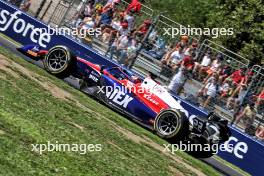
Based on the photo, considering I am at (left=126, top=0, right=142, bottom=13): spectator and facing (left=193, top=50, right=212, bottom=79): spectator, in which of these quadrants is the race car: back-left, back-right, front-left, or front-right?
front-right

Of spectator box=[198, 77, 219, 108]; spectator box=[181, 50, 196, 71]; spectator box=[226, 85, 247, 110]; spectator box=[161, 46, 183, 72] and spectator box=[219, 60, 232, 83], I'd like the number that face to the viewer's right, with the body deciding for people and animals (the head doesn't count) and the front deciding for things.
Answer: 0

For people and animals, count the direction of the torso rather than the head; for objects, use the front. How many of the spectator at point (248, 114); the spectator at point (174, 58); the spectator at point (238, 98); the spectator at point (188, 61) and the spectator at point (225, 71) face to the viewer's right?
0

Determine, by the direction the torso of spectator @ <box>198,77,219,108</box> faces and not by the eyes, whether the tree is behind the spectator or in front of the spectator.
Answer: behind

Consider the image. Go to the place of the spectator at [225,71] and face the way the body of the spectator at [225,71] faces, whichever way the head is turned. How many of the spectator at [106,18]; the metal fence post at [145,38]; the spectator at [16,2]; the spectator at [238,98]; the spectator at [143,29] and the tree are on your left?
1

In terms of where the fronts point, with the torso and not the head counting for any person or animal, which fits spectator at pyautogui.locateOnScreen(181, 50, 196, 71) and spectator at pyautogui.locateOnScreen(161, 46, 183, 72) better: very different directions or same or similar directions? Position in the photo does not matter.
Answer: same or similar directions

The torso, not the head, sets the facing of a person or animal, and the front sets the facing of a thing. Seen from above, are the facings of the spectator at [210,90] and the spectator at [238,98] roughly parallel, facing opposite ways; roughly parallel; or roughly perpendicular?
roughly parallel

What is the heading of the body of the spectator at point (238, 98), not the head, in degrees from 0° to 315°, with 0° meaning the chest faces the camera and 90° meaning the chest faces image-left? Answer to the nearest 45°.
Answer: approximately 45°

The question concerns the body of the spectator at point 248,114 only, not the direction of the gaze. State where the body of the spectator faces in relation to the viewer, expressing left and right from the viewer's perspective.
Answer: facing the viewer and to the left of the viewer

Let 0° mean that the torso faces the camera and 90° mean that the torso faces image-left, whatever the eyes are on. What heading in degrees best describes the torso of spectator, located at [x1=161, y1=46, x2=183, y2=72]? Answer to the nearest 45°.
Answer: approximately 45°
